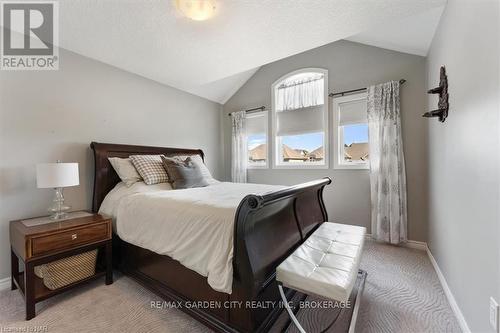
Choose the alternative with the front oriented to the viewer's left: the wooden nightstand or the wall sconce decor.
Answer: the wall sconce decor

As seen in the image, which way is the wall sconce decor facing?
to the viewer's left

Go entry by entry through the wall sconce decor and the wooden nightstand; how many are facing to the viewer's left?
1

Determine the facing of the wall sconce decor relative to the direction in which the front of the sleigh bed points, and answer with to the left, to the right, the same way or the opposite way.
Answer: the opposite way

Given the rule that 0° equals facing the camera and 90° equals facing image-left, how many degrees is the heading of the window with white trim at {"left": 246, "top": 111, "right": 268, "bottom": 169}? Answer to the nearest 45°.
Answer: approximately 45°

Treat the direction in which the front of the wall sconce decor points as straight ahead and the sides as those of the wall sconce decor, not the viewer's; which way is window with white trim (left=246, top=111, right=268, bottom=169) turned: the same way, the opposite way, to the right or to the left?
to the left

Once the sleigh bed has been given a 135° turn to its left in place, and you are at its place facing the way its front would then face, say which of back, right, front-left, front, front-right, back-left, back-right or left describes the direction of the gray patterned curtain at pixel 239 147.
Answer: front
